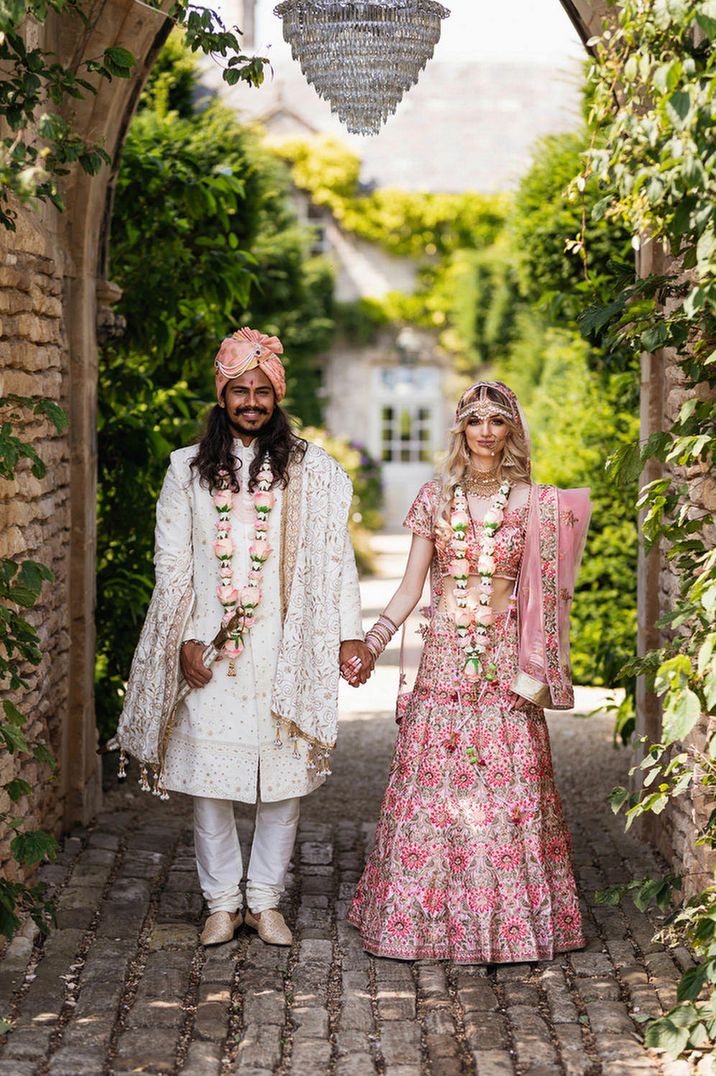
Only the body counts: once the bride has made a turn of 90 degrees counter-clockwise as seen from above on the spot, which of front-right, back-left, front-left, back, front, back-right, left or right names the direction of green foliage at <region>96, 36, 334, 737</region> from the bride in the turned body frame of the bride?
back-left

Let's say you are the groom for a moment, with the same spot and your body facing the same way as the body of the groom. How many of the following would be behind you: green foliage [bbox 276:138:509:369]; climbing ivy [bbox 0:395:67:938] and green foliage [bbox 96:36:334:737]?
2

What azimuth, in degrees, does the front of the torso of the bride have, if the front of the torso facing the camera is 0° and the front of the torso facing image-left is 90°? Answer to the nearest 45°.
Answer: approximately 0°

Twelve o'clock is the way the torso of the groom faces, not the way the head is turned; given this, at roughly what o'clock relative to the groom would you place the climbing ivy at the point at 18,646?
The climbing ivy is roughly at 2 o'clock from the groom.

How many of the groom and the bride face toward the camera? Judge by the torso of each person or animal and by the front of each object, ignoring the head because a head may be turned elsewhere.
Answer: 2

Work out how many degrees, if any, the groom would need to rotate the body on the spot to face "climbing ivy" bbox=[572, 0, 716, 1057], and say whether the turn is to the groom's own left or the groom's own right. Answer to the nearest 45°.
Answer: approximately 45° to the groom's own left

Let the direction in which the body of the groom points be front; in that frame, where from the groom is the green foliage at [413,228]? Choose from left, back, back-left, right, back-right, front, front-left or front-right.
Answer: back

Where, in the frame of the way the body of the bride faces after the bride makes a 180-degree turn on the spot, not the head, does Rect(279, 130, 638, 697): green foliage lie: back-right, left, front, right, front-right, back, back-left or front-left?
front

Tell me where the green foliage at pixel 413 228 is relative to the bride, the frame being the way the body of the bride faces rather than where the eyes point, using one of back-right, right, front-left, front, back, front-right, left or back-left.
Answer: back

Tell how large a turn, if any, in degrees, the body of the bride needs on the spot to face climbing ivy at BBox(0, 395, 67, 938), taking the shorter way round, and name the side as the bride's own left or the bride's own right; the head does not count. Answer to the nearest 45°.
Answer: approximately 45° to the bride's own right
